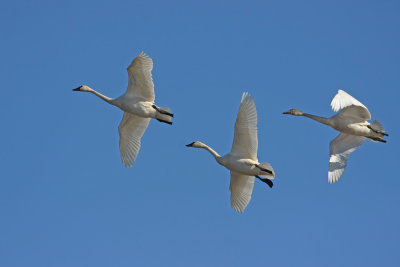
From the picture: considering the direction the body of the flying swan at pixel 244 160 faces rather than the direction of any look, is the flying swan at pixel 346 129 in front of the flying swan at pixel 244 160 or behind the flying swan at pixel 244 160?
behind

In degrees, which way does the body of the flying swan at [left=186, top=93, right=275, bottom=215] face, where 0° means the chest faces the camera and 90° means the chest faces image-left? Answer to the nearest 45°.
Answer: approximately 90°

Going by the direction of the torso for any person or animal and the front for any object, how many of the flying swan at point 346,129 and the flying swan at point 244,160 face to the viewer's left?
2

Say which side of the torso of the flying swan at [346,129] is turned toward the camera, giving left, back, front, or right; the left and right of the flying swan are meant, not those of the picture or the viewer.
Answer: left
